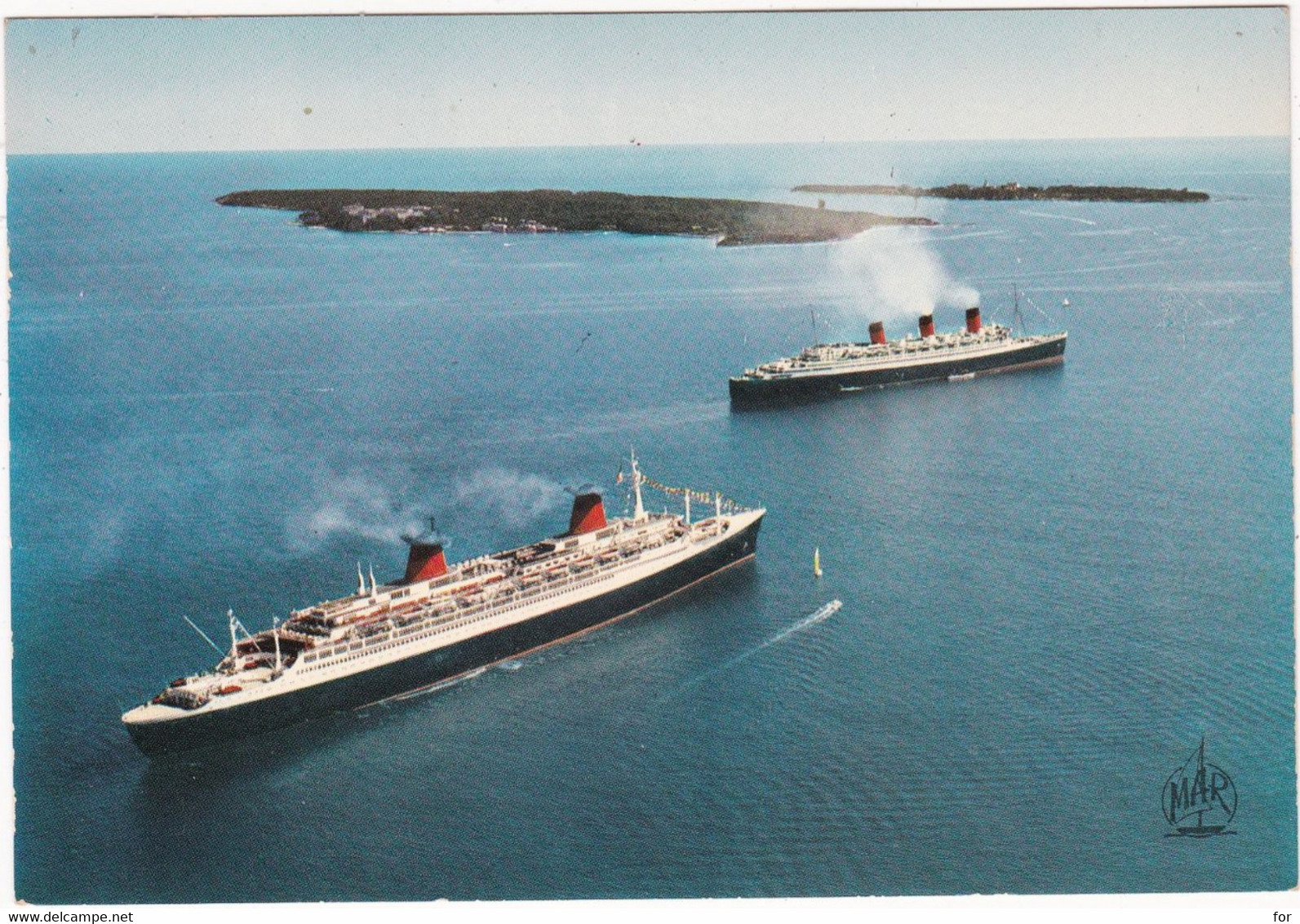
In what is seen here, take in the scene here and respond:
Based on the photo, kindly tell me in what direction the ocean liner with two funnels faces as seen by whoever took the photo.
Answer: facing away from the viewer and to the right of the viewer

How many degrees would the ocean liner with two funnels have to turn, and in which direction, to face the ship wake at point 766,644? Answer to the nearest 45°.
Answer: approximately 45° to its right
